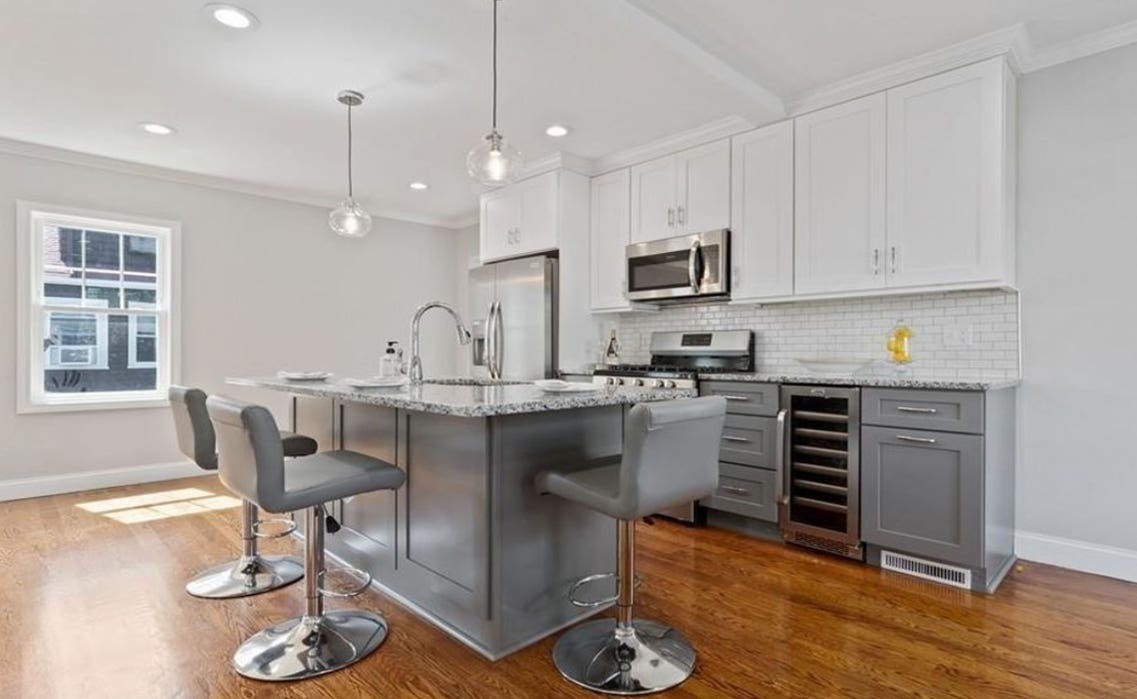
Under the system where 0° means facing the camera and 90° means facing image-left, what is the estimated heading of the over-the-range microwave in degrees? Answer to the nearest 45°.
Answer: approximately 45°

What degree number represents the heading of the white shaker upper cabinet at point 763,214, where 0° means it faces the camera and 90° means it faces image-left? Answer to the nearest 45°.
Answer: approximately 45°

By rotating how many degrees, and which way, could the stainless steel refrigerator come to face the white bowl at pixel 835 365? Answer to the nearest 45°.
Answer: approximately 90° to its left

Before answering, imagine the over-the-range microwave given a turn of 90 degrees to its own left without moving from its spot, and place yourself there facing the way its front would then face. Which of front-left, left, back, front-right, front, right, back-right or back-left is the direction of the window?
back-right

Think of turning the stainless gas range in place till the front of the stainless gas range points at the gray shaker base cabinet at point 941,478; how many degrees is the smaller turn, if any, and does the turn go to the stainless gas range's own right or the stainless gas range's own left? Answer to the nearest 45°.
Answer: approximately 90° to the stainless gas range's own left

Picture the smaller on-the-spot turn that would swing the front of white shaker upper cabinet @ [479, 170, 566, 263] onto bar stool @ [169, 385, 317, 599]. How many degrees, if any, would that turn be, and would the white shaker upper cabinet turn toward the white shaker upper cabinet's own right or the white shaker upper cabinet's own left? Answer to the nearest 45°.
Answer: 0° — it already faces it

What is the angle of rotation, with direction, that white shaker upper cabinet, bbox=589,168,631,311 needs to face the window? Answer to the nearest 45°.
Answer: approximately 45° to its right

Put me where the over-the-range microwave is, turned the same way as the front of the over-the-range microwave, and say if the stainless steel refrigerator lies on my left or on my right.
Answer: on my right

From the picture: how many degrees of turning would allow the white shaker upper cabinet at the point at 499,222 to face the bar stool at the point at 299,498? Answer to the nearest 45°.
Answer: approximately 45° to its left

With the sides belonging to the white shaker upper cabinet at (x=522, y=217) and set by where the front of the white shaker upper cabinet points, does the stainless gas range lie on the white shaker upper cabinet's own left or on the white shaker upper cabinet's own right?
on the white shaker upper cabinet's own left

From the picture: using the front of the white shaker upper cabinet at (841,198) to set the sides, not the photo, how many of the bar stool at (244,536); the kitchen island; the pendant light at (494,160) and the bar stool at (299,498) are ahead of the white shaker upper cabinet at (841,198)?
4
